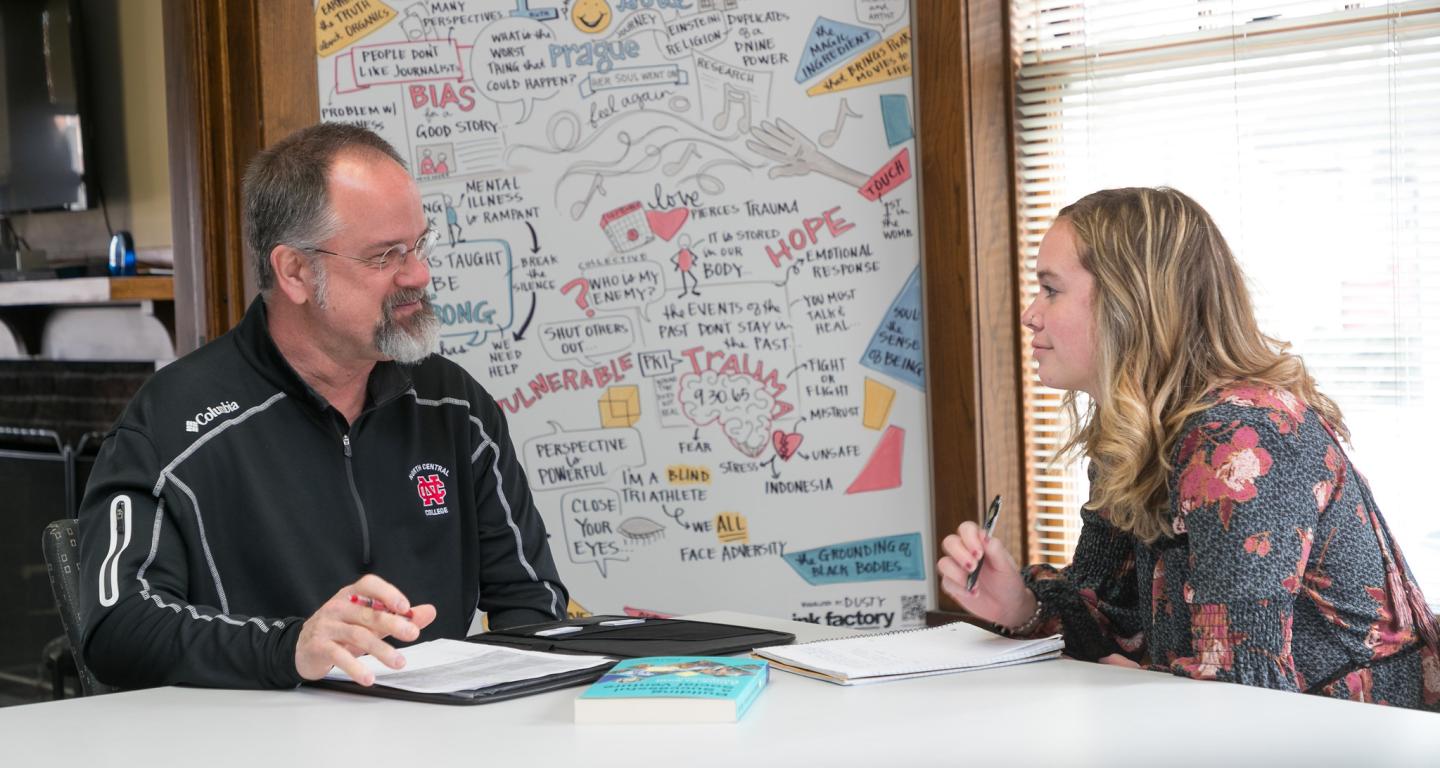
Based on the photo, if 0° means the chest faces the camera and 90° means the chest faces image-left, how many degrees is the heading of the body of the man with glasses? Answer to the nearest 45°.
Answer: approximately 315°

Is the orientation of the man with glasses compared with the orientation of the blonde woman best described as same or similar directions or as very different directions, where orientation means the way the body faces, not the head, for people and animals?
very different directions

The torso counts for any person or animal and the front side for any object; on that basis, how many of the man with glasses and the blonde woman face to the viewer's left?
1

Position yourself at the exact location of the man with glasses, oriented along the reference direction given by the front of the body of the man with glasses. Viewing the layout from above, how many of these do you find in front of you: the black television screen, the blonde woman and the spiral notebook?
2

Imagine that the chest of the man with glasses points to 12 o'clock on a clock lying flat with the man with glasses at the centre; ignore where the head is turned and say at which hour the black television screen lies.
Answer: The black television screen is roughly at 7 o'clock from the man with glasses.

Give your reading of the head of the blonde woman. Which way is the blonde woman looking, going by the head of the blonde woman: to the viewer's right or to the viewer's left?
to the viewer's left

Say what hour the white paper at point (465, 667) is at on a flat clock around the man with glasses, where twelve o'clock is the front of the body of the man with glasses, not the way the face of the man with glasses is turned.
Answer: The white paper is roughly at 1 o'clock from the man with glasses.

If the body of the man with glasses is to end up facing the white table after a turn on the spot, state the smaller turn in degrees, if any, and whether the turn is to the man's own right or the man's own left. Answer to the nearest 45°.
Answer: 0° — they already face it

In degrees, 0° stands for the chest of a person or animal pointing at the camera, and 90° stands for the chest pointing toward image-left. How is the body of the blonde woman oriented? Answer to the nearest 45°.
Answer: approximately 90°
